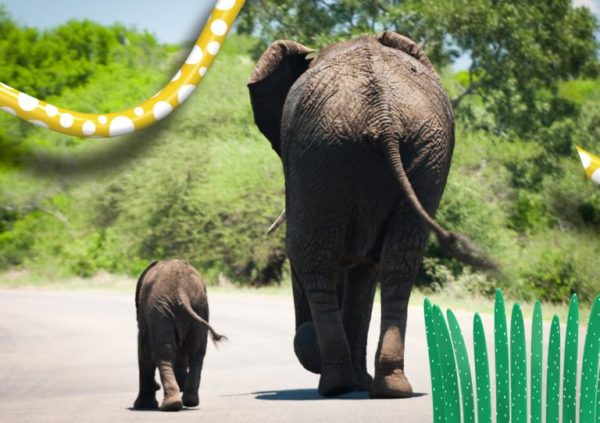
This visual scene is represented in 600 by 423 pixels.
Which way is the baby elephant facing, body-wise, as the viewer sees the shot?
away from the camera

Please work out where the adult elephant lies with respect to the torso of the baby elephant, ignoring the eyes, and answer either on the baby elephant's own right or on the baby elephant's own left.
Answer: on the baby elephant's own right

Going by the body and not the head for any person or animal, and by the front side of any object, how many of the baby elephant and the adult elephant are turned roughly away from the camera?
2

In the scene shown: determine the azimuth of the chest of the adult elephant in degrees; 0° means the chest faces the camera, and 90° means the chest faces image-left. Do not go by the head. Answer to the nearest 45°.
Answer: approximately 180°

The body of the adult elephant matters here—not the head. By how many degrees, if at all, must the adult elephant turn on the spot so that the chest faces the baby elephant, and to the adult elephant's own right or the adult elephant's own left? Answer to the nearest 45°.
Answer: approximately 90° to the adult elephant's own left

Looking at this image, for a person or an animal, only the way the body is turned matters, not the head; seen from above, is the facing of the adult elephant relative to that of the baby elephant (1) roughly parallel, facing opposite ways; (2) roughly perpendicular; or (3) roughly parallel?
roughly parallel
